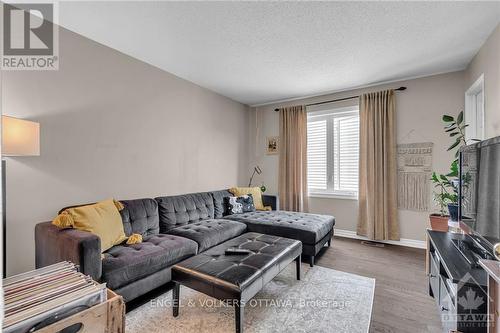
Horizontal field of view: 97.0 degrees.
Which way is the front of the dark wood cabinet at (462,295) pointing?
to the viewer's left

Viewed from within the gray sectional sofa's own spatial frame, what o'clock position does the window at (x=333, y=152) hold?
The window is roughly at 10 o'clock from the gray sectional sofa.

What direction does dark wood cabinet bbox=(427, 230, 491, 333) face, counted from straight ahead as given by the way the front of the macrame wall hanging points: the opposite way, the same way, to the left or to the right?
to the right

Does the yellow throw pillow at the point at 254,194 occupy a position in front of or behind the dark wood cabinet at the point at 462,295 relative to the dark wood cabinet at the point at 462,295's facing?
in front

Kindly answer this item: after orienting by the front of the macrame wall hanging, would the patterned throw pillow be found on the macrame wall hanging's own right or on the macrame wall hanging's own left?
on the macrame wall hanging's own right

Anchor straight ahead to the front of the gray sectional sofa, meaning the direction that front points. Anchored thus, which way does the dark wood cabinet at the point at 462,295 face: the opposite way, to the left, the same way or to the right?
the opposite way

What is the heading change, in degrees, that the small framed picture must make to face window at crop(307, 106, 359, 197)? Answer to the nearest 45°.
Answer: approximately 45° to its left

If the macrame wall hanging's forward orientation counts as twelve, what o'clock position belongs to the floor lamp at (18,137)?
The floor lamp is roughly at 1 o'clock from the macrame wall hanging.

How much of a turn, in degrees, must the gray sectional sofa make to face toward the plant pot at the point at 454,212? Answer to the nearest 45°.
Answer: approximately 45° to its left

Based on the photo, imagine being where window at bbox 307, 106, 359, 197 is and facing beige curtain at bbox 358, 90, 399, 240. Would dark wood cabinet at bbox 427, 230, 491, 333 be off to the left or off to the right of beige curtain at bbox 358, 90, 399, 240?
right

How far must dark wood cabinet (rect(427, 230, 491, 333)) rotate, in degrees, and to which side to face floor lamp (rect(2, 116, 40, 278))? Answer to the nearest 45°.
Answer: approximately 45° to its left

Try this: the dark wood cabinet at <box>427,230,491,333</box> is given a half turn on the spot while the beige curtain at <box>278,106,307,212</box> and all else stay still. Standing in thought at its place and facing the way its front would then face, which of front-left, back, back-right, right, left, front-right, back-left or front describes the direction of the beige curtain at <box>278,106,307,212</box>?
back-left

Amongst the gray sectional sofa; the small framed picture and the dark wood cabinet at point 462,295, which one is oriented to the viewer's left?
the dark wood cabinet

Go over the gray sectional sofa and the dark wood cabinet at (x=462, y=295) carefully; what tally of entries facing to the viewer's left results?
1

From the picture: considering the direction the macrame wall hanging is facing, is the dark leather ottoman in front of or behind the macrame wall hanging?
in front

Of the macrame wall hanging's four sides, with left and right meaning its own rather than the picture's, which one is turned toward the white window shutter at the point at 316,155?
right
